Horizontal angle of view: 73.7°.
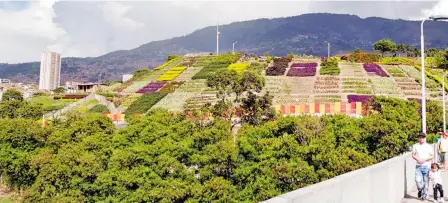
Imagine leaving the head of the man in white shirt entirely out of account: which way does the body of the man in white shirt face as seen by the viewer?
toward the camera

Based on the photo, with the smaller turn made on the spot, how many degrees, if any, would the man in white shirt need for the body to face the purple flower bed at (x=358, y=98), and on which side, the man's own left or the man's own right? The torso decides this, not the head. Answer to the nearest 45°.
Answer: approximately 180°

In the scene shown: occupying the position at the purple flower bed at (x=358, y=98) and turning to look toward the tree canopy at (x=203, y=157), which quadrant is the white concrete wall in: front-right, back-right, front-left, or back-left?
front-left
